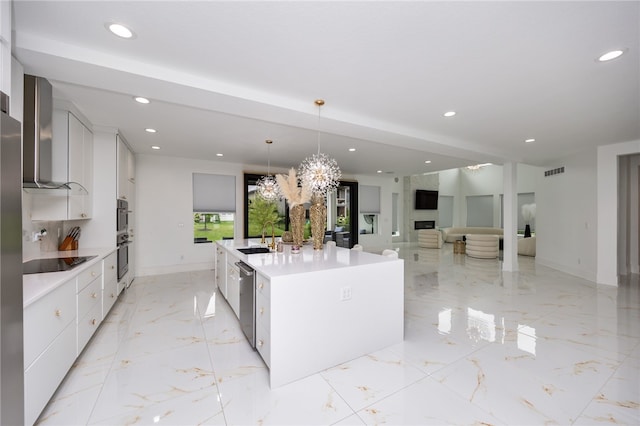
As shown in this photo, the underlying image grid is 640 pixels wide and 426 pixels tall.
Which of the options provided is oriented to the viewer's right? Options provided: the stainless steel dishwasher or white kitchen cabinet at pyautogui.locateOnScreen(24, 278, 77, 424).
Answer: the white kitchen cabinet

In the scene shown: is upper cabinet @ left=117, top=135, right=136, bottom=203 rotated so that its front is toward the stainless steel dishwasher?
no

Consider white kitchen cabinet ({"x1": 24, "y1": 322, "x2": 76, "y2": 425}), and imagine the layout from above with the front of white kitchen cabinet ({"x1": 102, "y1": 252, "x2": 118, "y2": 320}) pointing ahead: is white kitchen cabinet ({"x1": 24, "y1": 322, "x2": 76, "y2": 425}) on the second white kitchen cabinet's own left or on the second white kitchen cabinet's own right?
on the second white kitchen cabinet's own right

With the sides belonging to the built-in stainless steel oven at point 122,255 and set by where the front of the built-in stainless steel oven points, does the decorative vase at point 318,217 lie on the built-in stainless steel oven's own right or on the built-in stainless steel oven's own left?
on the built-in stainless steel oven's own right

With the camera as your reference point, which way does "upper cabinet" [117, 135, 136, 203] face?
facing to the right of the viewer

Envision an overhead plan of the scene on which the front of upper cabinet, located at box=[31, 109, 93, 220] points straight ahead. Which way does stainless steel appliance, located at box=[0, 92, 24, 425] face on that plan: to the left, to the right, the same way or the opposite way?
the same way

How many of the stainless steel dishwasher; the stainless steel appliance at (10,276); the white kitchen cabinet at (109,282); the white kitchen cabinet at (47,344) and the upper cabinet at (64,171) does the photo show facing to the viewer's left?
1

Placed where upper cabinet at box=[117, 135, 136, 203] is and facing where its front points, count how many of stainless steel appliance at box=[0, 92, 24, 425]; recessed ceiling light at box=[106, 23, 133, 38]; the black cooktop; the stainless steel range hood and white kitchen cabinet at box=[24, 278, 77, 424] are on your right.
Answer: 5

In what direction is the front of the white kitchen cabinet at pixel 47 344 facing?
to the viewer's right

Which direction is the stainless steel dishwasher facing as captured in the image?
to the viewer's left

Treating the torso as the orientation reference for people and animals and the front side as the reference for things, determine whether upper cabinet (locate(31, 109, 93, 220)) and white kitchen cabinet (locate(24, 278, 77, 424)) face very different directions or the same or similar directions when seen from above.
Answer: same or similar directions

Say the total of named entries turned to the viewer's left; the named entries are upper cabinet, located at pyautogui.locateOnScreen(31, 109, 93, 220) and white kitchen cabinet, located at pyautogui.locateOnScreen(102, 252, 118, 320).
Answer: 0

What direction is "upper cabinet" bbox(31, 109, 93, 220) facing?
to the viewer's right

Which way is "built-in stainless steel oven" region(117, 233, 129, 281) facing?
to the viewer's right

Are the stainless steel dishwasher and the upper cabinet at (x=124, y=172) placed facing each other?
no

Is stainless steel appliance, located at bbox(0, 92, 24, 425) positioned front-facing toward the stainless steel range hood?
no

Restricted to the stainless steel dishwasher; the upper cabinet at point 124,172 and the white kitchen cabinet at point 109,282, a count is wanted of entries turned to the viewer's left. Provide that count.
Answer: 1

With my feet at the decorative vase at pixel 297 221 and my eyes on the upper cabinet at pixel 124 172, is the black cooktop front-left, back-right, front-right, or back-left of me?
front-left

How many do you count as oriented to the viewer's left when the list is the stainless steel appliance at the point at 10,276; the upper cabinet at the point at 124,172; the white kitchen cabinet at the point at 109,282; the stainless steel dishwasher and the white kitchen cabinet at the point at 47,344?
1

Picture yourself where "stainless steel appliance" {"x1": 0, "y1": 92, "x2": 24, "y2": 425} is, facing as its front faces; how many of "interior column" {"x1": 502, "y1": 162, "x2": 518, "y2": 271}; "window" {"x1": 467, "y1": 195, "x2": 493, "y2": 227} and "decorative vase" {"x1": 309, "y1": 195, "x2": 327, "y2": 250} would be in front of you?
3
